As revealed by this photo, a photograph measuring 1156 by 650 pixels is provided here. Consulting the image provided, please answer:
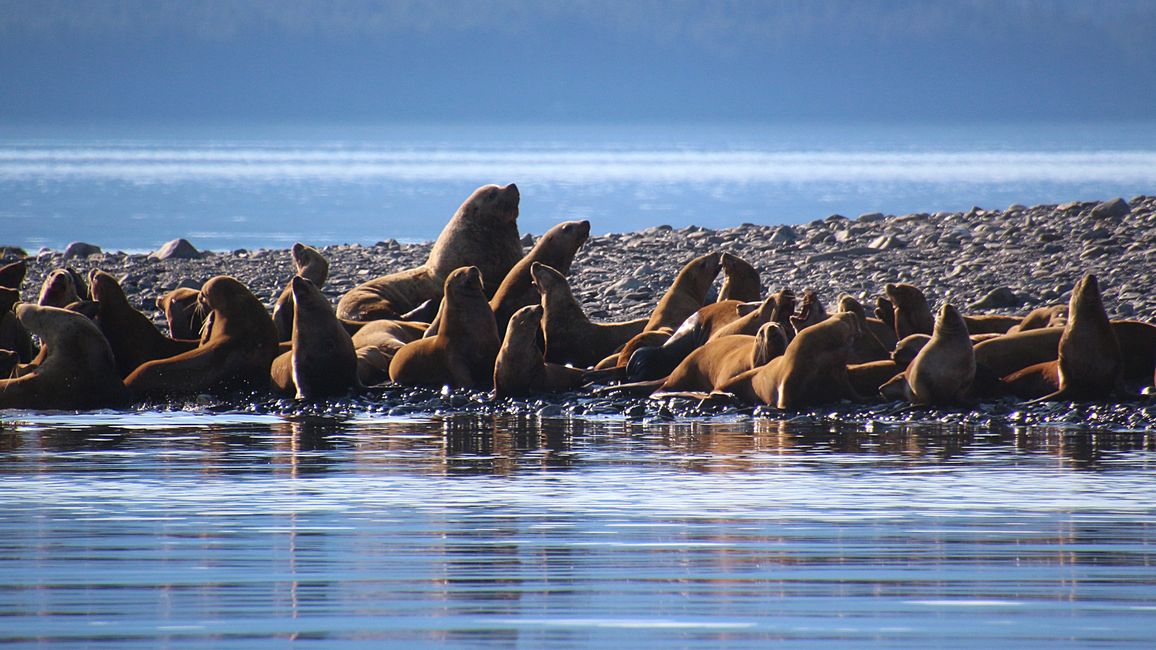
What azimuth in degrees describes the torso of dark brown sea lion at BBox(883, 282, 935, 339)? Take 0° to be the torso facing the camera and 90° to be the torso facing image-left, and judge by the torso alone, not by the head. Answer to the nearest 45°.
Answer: approximately 90°

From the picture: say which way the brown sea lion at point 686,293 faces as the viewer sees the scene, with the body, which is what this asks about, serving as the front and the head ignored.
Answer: to the viewer's right

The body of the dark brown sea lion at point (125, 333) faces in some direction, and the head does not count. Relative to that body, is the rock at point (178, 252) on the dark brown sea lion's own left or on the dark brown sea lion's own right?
on the dark brown sea lion's own right

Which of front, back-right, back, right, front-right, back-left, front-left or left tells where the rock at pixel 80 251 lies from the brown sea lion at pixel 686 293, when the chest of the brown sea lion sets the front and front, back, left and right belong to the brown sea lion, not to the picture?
back-left

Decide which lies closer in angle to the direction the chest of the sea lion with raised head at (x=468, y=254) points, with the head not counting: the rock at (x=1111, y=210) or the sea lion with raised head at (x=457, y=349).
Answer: the rock

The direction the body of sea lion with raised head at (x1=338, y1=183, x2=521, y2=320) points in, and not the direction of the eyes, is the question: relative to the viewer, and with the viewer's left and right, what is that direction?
facing to the right of the viewer

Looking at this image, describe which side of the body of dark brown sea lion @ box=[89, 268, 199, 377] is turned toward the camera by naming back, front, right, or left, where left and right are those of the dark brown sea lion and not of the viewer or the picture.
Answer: left

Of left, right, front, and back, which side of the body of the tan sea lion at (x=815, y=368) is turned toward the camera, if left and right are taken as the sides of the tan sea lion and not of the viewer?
right

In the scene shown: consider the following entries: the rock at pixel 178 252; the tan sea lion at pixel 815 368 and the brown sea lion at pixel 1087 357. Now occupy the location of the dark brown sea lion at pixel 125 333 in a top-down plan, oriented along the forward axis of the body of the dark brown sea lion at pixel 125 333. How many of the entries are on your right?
1

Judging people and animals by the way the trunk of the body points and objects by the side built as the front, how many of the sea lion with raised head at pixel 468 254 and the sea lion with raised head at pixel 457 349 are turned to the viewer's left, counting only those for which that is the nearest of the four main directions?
0

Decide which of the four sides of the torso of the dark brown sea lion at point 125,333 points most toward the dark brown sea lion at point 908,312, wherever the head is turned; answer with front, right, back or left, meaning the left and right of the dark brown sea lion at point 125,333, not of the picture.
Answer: back

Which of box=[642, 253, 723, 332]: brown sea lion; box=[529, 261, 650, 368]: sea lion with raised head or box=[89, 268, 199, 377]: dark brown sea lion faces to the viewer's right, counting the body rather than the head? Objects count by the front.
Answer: the brown sea lion
